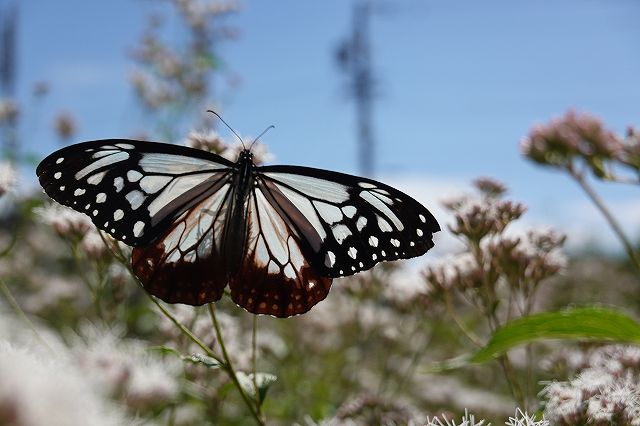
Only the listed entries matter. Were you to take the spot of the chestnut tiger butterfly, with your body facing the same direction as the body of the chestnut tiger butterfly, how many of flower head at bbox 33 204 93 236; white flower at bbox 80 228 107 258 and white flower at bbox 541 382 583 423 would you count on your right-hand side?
1

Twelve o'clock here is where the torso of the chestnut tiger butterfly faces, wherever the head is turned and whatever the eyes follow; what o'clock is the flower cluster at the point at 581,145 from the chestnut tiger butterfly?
The flower cluster is roughly at 2 o'clock from the chestnut tiger butterfly.

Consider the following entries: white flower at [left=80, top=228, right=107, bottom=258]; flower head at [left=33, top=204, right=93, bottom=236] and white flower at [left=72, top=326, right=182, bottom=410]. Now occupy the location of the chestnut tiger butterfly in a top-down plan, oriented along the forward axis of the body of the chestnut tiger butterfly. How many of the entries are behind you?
1

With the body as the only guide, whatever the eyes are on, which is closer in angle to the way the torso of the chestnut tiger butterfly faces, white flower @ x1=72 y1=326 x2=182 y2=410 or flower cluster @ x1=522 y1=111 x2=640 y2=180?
the flower cluster

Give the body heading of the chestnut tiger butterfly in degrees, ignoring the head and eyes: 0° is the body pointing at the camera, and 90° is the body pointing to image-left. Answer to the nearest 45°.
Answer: approximately 180°

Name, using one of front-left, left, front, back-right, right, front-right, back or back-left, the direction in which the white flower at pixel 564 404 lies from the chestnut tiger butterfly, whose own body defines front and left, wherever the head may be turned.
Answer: right

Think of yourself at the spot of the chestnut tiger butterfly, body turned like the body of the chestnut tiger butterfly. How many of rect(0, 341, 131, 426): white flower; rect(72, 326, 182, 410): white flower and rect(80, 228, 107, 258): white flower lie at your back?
2

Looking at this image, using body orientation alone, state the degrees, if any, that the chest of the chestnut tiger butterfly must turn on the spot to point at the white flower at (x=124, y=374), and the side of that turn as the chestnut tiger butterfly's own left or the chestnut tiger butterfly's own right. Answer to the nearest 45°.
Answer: approximately 180°

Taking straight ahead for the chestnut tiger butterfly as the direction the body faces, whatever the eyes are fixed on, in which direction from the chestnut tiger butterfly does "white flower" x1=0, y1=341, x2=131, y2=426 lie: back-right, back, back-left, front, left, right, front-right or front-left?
back

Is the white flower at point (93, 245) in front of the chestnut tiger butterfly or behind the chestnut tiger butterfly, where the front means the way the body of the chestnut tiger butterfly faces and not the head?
in front

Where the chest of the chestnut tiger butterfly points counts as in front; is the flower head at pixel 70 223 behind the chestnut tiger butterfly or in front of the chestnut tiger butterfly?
in front
